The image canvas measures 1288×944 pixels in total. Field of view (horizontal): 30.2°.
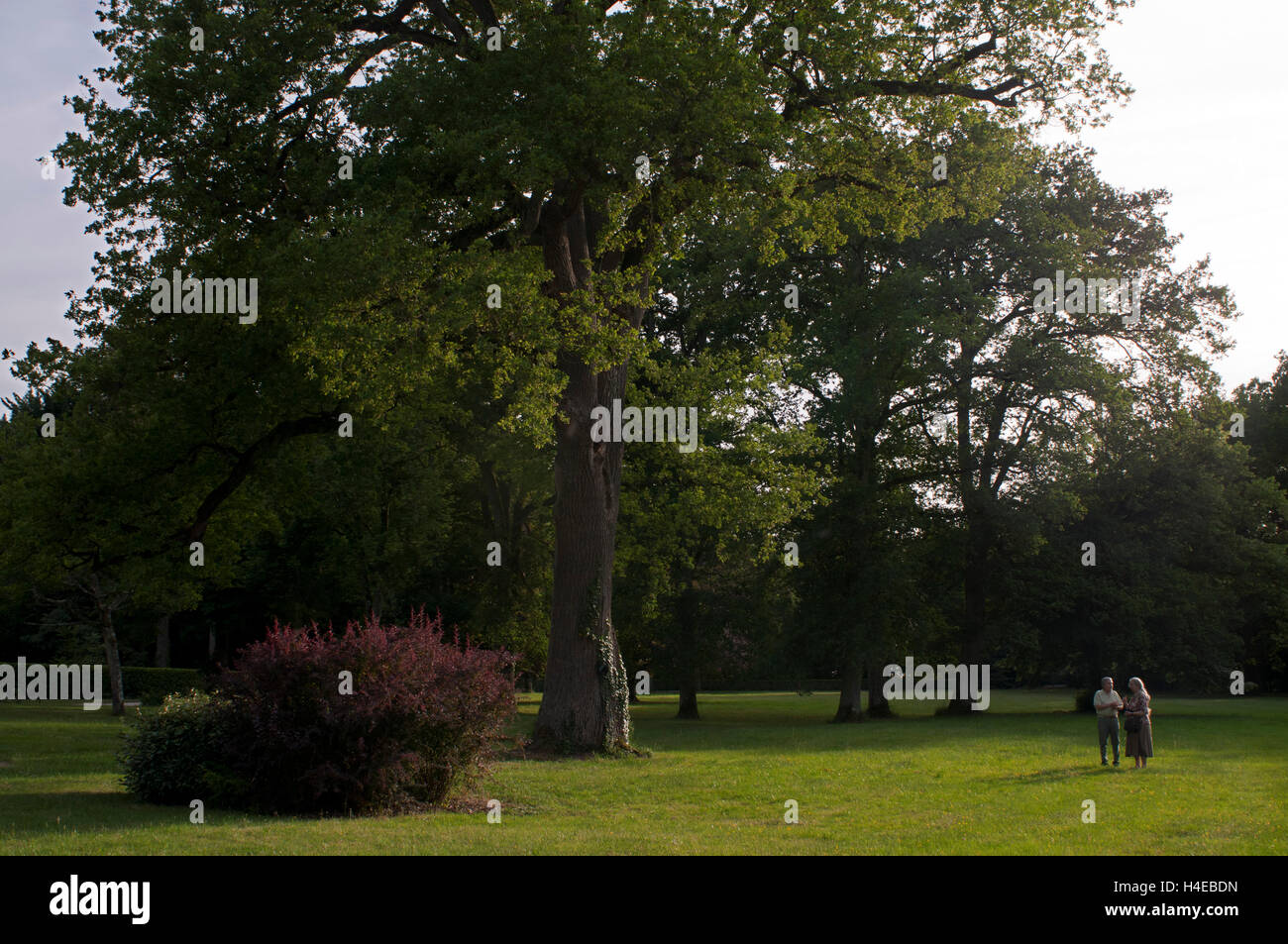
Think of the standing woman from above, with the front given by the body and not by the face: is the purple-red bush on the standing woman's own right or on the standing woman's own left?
on the standing woman's own left

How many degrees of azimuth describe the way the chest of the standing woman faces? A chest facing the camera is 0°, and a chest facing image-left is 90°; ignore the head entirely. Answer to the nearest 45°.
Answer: approximately 90°

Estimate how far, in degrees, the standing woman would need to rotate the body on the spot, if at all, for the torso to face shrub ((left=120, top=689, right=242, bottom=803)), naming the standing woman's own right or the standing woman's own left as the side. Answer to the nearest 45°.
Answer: approximately 45° to the standing woman's own left
